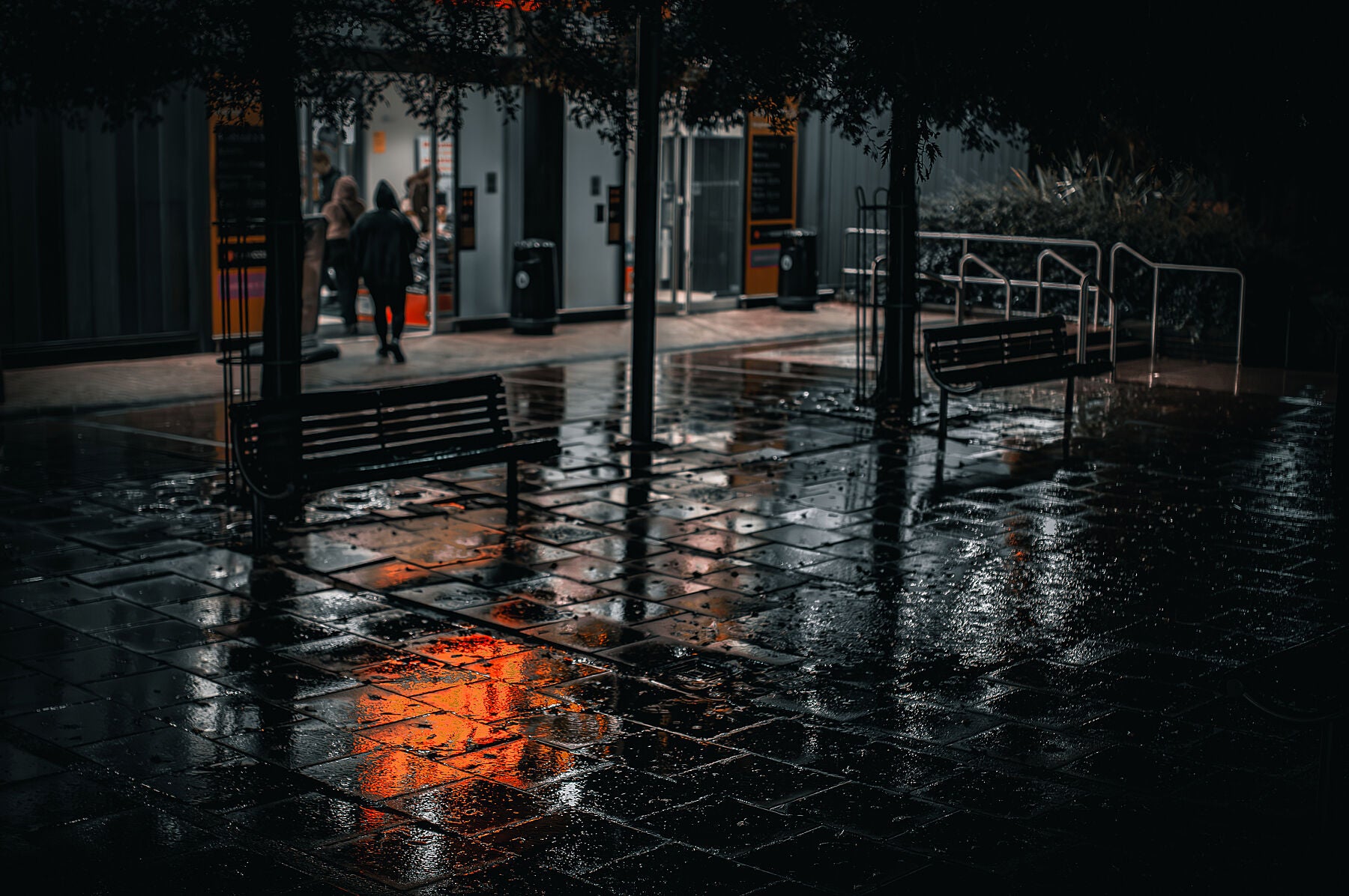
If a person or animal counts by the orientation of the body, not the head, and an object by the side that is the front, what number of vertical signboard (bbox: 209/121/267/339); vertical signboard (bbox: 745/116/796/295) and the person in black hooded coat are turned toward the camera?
2

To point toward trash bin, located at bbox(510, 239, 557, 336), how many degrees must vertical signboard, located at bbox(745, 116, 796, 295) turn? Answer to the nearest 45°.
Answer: approximately 45° to its right

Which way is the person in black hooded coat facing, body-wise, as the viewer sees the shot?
away from the camera

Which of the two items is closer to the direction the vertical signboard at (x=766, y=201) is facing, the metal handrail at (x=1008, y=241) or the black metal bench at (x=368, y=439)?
the black metal bench

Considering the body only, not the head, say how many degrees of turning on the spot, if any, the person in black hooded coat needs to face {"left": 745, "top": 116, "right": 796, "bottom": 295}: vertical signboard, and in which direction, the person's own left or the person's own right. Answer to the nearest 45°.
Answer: approximately 45° to the person's own right

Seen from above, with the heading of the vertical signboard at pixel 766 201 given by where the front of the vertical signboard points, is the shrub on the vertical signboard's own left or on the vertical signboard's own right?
on the vertical signboard's own left

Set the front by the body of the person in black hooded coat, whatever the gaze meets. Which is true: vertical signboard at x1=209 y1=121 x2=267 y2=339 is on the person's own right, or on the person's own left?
on the person's own left

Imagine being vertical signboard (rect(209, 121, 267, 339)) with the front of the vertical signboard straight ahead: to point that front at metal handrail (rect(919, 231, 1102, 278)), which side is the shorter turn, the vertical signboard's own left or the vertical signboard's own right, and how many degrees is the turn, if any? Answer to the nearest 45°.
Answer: approximately 90° to the vertical signboard's own left

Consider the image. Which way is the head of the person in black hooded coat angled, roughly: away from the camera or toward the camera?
away from the camera

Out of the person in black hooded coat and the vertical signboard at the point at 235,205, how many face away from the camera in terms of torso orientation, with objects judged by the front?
1

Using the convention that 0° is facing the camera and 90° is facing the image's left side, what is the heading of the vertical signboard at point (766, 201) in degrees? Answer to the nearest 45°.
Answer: approximately 0°
